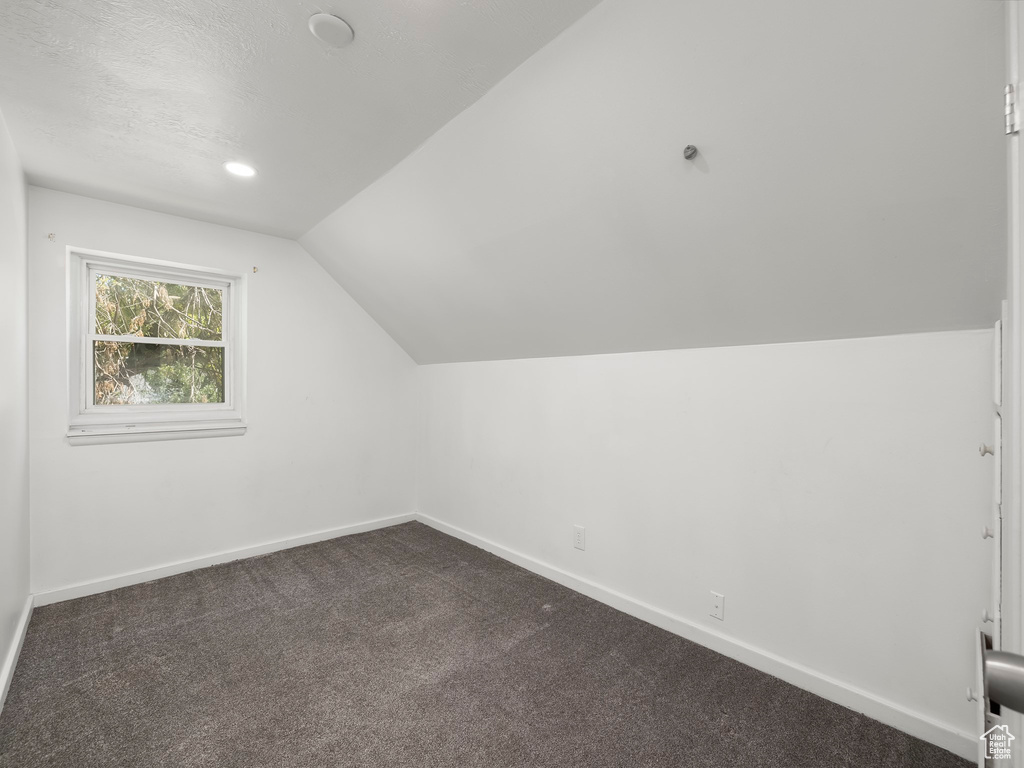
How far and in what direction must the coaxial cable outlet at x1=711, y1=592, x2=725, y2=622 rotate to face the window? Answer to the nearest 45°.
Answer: approximately 45° to its right

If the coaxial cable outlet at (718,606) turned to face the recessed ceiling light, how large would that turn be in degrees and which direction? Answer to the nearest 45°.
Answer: approximately 45° to its right

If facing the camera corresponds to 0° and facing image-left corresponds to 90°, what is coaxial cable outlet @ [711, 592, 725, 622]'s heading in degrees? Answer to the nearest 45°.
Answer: approximately 45°
